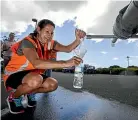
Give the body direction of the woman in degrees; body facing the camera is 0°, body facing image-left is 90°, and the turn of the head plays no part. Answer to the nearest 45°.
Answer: approximately 315°

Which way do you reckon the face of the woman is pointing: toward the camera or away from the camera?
toward the camera
